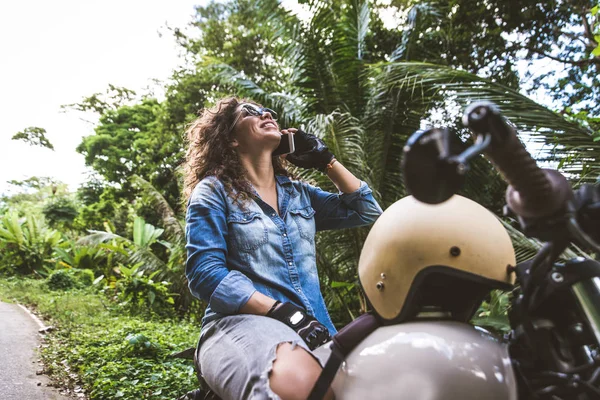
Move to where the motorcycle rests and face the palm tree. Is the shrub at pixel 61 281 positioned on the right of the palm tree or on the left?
left

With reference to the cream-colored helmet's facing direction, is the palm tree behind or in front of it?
behind

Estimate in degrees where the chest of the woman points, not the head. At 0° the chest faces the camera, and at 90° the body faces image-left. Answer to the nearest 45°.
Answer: approximately 315°

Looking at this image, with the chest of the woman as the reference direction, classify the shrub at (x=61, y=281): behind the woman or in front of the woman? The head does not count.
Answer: behind
